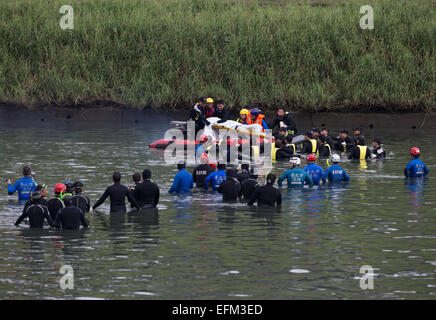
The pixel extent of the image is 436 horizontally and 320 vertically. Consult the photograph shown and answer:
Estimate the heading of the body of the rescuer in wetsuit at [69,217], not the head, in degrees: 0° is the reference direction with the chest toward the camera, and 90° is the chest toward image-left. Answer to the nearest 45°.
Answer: approximately 180°

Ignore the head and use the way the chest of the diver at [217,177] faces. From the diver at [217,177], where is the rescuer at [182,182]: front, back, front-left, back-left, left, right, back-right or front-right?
back-left

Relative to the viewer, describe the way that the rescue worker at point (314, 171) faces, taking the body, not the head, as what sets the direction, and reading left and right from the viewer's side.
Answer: facing away from the viewer

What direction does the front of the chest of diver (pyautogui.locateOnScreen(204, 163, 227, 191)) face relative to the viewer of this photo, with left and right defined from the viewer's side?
facing away from the viewer and to the right of the viewer

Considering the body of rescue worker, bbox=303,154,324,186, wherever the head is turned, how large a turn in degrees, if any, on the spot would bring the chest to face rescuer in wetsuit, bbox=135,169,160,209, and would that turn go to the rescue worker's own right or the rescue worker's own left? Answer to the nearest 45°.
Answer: approximately 135° to the rescue worker's own left

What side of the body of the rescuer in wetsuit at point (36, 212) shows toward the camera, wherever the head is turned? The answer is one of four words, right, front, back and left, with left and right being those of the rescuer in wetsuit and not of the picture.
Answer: back

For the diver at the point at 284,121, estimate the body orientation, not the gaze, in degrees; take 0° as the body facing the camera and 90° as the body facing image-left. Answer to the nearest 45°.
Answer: approximately 45°

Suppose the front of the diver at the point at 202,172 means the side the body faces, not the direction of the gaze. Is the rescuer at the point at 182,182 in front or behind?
behind

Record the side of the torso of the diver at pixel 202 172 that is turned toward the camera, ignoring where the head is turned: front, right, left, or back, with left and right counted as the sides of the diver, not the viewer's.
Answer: back

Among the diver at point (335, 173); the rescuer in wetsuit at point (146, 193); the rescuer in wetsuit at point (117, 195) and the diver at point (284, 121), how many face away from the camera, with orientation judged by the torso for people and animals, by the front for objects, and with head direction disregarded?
3

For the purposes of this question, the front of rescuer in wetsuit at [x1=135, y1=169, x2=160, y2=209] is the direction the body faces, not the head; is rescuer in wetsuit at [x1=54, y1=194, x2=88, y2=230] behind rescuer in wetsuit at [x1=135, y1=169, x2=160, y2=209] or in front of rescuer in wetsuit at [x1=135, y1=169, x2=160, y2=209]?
behind

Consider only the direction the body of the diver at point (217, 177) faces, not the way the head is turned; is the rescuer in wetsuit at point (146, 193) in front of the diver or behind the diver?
behind
